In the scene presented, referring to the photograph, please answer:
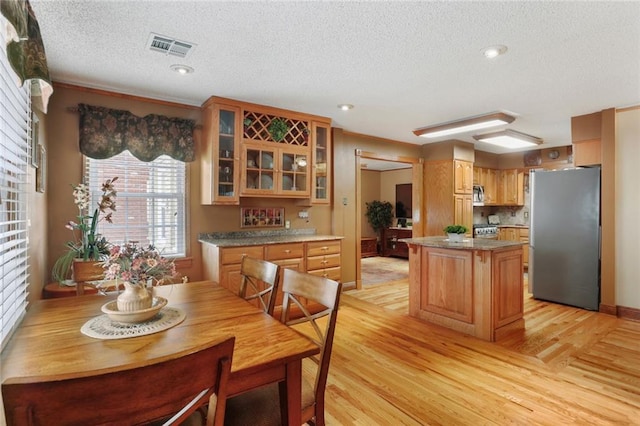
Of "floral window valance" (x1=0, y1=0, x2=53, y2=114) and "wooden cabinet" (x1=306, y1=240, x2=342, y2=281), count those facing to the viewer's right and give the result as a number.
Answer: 1

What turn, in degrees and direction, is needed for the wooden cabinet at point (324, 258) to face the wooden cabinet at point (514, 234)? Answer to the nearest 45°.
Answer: approximately 135° to its left

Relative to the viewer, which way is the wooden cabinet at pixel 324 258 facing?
toward the camera

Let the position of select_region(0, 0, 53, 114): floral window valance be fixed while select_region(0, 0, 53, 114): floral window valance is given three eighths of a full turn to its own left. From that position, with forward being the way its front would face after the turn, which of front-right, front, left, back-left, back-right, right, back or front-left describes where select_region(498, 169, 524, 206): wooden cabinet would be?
back-right

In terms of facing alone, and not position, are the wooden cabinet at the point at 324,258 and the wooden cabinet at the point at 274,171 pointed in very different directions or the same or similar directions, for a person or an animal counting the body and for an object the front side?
same or similar directions

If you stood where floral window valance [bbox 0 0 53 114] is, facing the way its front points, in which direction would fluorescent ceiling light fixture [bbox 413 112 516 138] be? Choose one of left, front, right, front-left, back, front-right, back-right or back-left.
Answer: front

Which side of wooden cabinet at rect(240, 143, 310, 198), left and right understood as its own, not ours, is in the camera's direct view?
front

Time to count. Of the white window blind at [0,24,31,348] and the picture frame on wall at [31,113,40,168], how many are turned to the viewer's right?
2

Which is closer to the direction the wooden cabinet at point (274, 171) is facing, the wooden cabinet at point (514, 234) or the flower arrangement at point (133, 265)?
the flower arrangement

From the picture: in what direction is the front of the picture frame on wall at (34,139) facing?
to the viewer's right

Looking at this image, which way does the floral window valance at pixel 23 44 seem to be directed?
to the viewer's right

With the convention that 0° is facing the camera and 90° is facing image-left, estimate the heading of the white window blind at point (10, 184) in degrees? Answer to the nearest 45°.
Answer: approximately 270°

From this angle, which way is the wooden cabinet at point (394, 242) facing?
toward the camera

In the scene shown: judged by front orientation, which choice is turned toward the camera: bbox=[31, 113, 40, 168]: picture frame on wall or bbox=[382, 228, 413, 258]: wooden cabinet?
the wooden cabinet

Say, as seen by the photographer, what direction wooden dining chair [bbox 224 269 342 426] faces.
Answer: facing the viewer and to the left of the viewer
